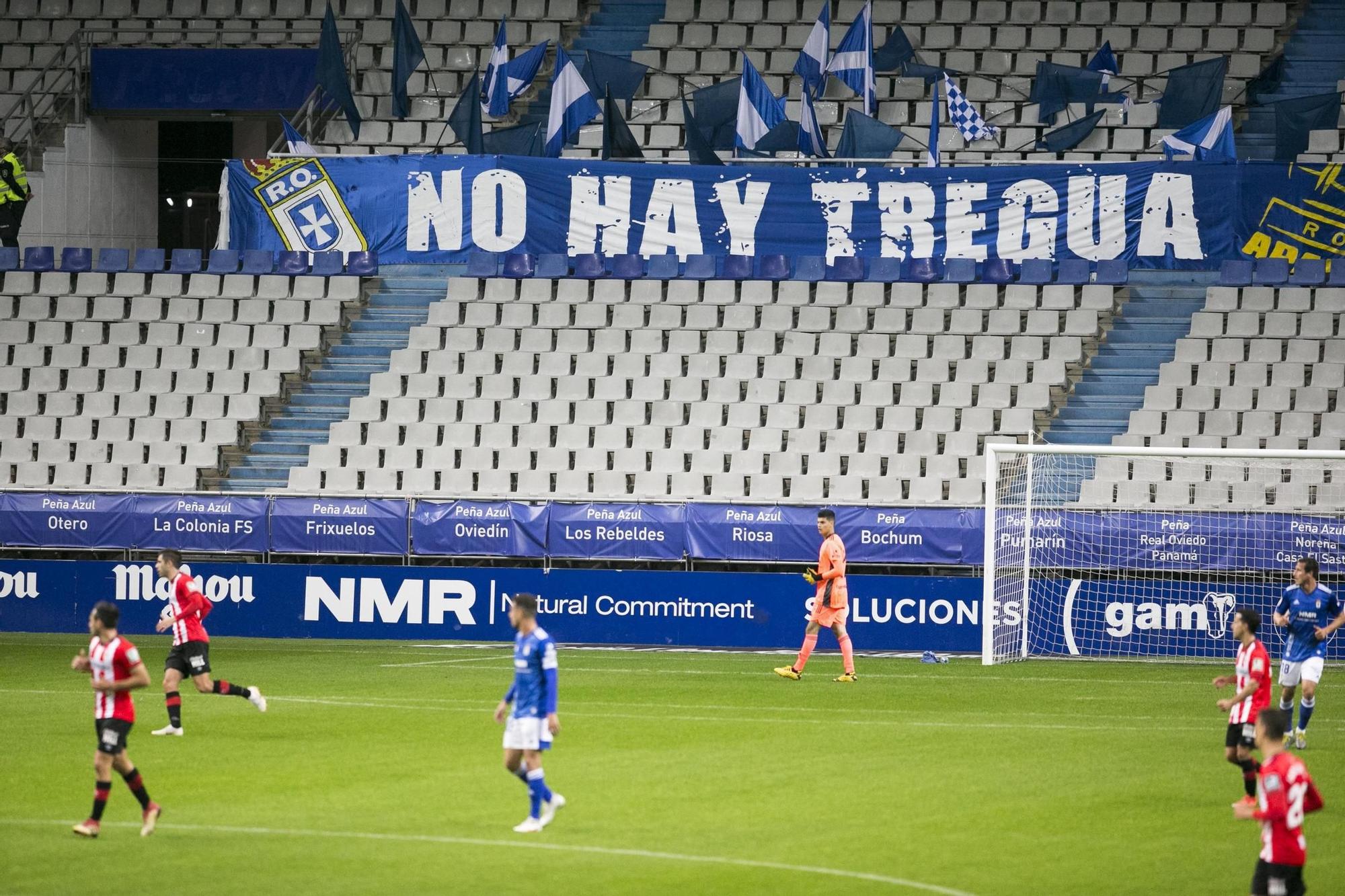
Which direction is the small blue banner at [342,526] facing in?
toward the camera

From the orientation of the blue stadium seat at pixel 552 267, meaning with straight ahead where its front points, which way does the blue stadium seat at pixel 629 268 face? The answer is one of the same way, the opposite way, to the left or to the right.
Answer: the same way

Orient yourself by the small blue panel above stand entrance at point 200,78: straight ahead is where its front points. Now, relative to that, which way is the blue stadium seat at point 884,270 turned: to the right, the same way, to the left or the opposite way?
the same way

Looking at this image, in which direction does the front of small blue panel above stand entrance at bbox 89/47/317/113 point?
toward the camera

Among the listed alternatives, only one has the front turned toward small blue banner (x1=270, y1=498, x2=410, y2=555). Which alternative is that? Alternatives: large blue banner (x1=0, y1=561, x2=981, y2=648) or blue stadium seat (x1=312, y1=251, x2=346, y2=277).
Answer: the blue stadium seat

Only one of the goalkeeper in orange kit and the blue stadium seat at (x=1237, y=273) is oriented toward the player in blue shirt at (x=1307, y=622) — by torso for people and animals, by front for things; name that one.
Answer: the blue stadium seat

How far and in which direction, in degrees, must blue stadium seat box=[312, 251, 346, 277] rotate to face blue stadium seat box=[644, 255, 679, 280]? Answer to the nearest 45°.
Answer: approximately 90° to its left

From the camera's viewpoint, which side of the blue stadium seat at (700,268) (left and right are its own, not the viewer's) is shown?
front

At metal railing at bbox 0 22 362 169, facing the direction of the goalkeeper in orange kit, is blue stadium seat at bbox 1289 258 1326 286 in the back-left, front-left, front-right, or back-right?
front-left

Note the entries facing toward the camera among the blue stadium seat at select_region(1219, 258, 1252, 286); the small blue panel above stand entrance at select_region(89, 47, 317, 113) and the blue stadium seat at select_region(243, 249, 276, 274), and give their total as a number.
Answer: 3

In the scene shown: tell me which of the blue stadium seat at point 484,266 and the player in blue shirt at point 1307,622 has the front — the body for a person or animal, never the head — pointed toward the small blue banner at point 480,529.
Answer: the blue stadium seat
